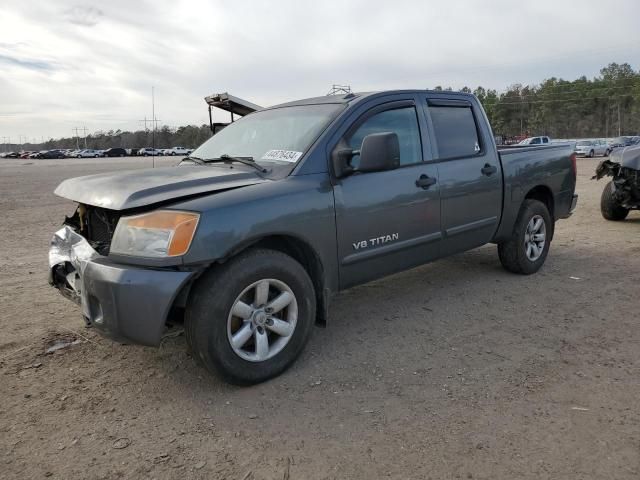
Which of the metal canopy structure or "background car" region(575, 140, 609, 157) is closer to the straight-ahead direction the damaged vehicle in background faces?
the metal canopy structure

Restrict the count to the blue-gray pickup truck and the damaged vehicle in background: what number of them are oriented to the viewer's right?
0

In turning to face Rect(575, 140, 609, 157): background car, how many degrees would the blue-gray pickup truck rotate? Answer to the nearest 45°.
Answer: approximately 180°

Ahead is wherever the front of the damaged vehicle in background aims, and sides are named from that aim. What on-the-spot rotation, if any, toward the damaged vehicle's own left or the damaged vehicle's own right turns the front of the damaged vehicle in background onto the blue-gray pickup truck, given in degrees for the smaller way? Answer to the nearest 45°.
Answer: approximately 45° to the damaged vehicle's own left

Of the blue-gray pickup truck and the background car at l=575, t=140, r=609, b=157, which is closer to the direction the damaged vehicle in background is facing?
the blue-gray pickup truck

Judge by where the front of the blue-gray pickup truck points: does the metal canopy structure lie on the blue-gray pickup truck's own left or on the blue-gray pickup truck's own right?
on the blue-gray pickup truck's own right

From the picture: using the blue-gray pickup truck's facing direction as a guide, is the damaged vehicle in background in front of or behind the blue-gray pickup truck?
behind

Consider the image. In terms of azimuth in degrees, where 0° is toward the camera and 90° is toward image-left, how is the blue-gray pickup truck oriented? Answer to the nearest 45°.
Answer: approximately 45°

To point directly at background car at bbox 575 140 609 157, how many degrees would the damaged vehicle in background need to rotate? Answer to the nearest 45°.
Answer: approximately 135° to its right
